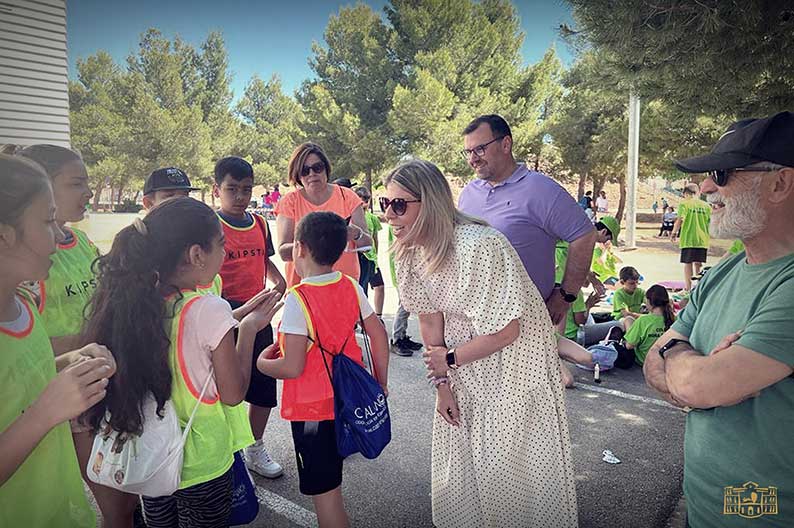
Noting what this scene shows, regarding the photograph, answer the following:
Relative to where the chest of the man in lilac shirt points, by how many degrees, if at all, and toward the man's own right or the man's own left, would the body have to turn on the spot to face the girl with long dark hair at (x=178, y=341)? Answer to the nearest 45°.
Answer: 0° — they already face them

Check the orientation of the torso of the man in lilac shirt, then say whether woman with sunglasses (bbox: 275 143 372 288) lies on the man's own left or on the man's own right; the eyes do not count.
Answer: on the man's own right

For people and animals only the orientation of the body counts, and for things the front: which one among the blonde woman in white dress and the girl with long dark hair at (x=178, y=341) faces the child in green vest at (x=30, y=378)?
the blonde woman in white dress

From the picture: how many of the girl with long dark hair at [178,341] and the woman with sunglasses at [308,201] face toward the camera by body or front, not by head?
1

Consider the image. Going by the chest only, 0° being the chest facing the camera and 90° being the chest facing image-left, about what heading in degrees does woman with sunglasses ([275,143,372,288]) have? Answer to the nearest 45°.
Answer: approximately 0°

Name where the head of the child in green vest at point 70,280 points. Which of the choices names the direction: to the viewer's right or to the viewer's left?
to the viewer's right

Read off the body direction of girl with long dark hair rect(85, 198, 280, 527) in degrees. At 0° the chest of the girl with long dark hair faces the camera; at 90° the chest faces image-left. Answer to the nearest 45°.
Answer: approximately 225°

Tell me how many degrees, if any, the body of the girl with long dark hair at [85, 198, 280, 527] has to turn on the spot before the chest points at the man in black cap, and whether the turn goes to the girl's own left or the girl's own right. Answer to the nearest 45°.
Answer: approximately 90° to the girl's own right

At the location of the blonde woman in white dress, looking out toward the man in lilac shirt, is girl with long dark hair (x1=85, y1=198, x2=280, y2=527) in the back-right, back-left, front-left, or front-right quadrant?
back-left

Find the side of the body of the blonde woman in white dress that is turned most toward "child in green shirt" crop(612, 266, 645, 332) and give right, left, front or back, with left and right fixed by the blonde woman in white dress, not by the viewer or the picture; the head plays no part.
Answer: back

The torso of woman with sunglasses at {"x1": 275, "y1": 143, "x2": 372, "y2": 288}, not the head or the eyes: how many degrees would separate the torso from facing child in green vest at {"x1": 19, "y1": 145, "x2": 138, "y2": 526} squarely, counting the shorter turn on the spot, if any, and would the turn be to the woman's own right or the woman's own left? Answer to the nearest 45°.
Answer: approximately 45° to the woman's own right

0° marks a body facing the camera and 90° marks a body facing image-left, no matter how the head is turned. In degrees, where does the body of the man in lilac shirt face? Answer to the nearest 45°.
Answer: approximately 45°
